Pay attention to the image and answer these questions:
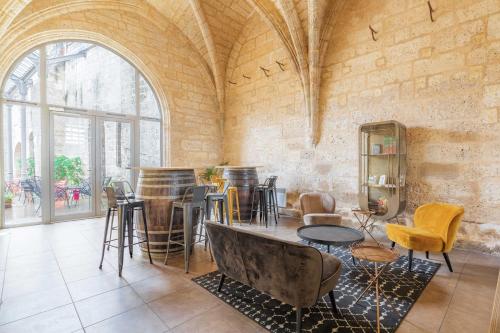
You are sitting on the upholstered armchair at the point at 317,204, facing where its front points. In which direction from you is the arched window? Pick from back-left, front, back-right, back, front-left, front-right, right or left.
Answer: back-right

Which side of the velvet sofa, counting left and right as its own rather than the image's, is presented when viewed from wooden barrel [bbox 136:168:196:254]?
left

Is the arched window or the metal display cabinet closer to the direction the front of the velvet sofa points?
the metal display cabinet

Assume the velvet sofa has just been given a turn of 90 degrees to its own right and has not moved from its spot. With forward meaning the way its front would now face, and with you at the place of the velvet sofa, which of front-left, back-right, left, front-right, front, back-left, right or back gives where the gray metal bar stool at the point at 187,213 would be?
back

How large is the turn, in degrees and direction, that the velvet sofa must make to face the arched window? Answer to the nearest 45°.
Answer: approximately 90° to its left

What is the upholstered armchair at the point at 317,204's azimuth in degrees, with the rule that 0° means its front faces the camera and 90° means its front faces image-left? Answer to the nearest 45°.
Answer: approximately 315°

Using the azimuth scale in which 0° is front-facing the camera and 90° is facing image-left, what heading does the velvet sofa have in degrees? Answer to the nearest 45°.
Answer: approximately 225°

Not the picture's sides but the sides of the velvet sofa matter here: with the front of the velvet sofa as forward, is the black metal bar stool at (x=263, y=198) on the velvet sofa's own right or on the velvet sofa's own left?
on the velvet sofa's own left

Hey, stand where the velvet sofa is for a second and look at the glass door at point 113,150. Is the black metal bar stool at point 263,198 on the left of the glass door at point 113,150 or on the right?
right
